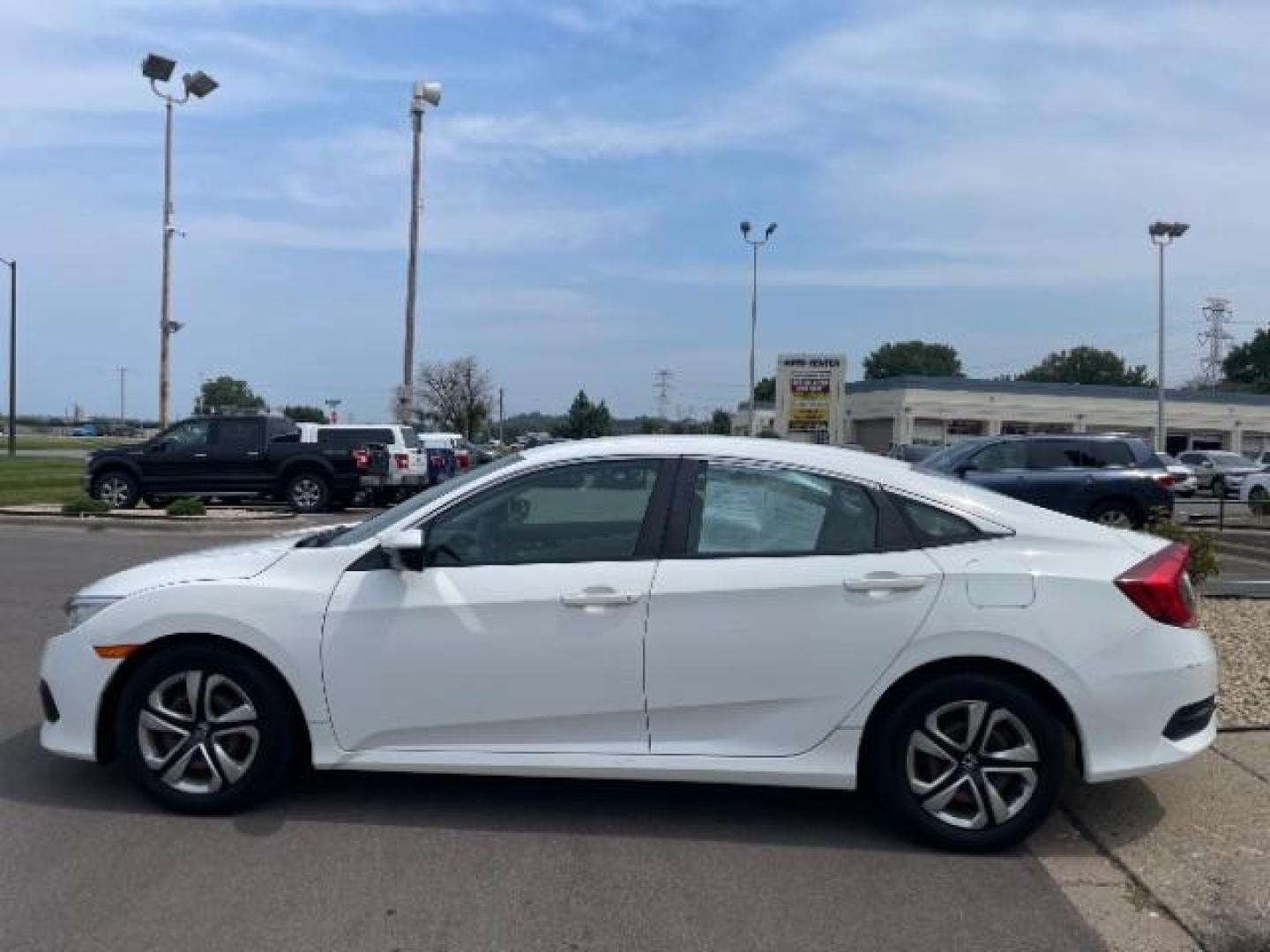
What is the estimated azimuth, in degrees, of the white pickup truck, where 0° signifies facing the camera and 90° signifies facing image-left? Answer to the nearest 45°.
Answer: approximately 135°

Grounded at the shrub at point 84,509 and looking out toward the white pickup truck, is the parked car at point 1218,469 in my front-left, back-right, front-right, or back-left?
front-right

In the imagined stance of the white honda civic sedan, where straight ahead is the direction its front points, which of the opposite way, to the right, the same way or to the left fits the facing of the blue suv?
the same way

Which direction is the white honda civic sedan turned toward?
to the viewer's left

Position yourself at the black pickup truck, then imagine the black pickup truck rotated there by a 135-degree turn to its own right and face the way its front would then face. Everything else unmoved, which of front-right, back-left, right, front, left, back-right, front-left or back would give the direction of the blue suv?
right

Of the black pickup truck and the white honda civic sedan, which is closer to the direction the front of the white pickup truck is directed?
the black pickup truck

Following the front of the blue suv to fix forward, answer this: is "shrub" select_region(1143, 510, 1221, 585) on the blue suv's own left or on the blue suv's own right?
on the blue suv's own left

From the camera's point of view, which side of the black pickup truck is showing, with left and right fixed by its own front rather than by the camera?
left

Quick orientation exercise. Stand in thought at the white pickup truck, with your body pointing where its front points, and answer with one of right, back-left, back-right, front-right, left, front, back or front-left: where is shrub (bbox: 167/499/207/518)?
left

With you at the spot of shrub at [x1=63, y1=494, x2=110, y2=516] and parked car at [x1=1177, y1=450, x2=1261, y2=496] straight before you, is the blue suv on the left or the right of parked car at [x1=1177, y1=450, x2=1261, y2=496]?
right

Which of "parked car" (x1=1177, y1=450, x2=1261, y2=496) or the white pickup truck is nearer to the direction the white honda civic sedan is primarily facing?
the white pickup truck

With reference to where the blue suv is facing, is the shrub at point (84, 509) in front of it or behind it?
in front

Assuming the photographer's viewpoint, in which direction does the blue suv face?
facing to the left of the viewer
